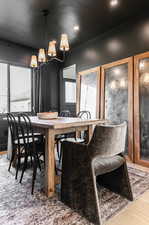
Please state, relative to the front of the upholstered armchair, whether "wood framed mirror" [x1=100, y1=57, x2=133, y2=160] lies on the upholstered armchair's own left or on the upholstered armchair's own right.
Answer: on the upholstered armchair's own right

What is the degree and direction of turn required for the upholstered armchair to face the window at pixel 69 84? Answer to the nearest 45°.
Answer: approximately 45° to its right

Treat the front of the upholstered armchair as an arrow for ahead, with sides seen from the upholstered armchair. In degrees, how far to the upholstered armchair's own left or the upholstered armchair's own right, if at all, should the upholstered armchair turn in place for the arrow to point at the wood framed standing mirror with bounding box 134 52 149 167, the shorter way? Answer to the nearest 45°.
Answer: approximately 90° to the upholstered armchair's own right

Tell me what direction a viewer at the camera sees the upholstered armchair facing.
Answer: facing away from the viewer and to the left of the viewer

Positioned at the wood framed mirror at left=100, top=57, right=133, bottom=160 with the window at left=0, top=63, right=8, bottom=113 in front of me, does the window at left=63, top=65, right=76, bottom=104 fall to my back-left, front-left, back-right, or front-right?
front-right

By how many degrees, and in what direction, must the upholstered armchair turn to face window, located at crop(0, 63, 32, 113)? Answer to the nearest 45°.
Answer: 0° — it already faces it

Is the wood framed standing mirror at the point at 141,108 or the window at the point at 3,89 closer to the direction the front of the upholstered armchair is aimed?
the window

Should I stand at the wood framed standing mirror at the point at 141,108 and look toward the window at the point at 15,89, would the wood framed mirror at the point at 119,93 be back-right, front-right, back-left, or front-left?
front-right

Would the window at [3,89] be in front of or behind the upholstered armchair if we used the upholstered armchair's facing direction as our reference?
in front
